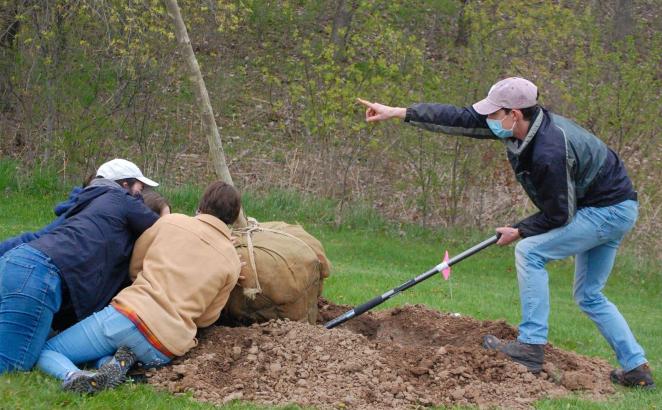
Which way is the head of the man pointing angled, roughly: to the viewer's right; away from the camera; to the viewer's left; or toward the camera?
to the viewer's left

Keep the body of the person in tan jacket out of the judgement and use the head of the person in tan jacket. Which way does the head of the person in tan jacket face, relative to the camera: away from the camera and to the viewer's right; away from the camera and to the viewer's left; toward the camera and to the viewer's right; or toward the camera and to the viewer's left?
away from the camera and to the viewer's right

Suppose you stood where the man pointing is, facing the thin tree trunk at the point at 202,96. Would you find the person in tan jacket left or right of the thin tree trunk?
left

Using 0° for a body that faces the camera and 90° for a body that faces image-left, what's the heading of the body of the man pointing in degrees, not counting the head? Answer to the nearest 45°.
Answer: approximately 90°

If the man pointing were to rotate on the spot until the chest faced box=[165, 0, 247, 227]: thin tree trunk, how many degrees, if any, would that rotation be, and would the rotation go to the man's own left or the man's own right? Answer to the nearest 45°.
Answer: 0° — they already face it

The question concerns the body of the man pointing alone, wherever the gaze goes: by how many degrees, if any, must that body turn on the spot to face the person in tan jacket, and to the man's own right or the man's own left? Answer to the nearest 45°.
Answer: approximately 45° to the man's own left
